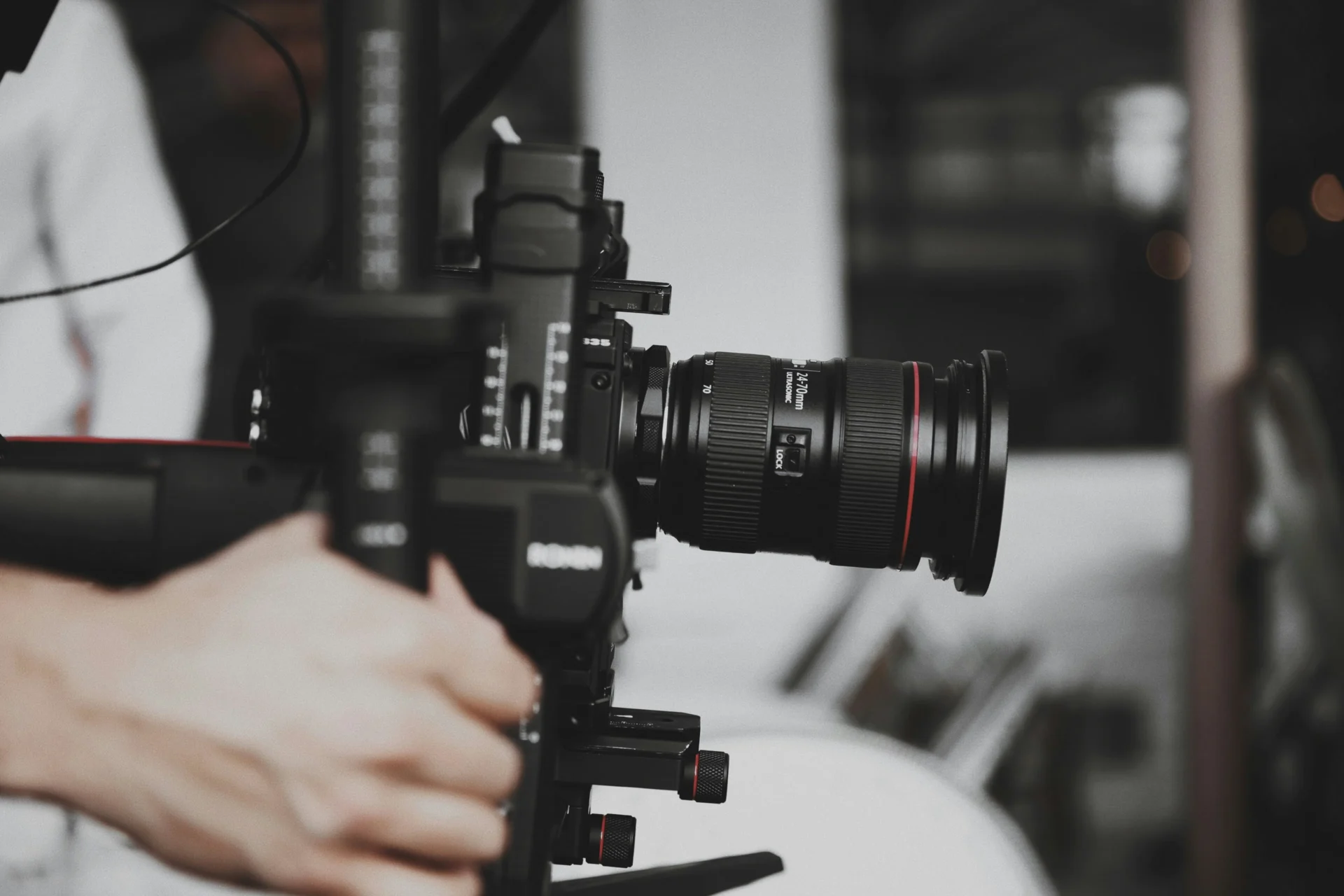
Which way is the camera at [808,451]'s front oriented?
to the viewer's right
